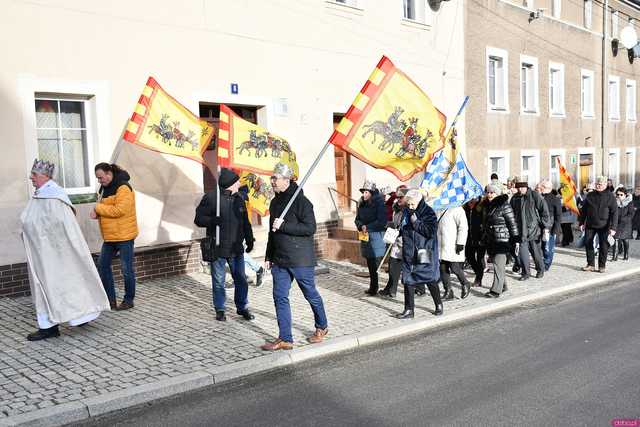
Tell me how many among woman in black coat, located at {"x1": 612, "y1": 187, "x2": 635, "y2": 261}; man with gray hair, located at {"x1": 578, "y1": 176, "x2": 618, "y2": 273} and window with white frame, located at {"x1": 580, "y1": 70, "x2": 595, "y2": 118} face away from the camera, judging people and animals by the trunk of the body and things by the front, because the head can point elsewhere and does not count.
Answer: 0

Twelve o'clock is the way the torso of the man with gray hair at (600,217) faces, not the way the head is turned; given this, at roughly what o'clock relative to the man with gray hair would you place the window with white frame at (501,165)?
The window with white frame is roughly at 4 o'clock from the man with gray hair.

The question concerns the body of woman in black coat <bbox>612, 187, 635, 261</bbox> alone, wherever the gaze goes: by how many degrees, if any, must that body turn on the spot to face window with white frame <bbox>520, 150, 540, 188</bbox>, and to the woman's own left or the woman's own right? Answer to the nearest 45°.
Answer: approximately 135° to the woman's own right

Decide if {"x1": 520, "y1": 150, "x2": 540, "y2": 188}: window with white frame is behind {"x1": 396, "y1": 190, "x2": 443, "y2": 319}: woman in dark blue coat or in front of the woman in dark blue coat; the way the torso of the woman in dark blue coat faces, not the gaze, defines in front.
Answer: behind

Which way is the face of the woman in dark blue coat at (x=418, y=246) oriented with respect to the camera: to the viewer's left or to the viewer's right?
to the viewer's left

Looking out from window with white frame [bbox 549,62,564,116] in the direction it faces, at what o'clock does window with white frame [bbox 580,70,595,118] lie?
window with white frame [bbox 580,70,595,118] is roughly at 8 o'clock from window with white frame [bbox 549,62,564,116].

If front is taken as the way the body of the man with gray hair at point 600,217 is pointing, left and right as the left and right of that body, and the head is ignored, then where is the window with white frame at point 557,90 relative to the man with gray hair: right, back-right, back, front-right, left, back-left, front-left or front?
back-right

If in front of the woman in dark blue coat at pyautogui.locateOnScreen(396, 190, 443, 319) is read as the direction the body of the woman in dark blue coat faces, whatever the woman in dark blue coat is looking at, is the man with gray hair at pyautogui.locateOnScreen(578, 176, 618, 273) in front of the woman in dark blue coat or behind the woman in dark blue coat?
behind

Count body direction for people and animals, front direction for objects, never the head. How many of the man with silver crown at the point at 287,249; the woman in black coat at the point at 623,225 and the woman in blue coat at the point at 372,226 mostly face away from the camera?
0

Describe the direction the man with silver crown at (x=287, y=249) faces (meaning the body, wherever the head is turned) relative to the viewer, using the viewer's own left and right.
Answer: facing the viewer and to the left of the viewer

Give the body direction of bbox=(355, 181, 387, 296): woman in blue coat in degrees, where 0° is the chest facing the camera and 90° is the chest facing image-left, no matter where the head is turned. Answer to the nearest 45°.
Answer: approximately 45°
